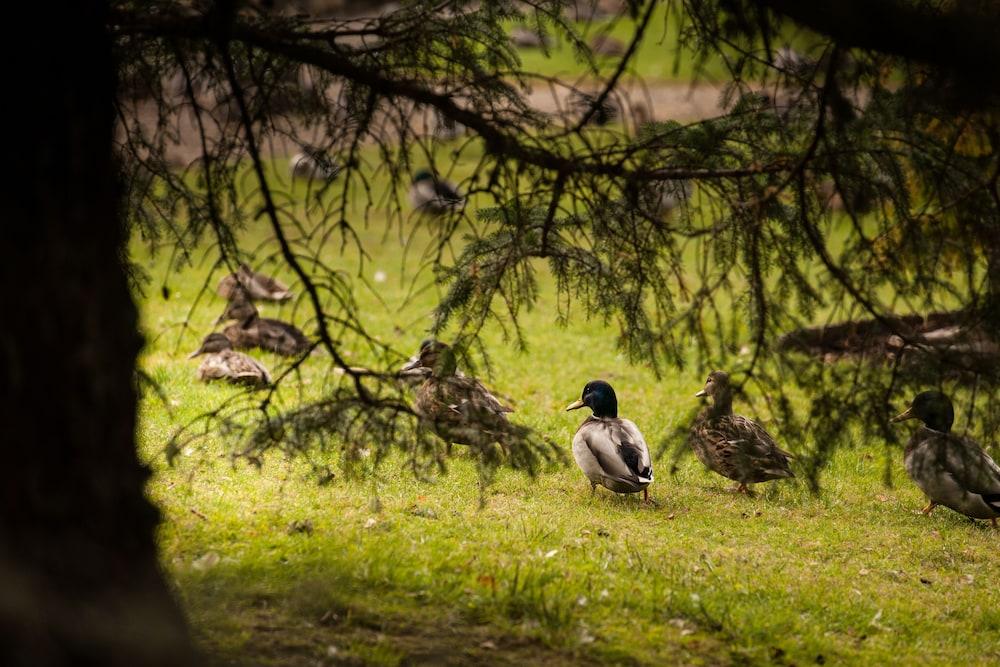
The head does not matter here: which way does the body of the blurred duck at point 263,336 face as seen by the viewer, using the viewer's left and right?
facing to the left of the viewer

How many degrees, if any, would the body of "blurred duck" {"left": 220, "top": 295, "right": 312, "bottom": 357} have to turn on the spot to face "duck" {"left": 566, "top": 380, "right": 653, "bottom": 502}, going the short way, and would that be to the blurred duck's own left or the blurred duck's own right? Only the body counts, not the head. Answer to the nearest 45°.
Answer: approximately 135° to the blurred duck's own left

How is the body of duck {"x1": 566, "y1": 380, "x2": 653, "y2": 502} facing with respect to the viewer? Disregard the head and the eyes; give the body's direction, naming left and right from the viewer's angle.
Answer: facing away from the viewer and to the left of the viewer

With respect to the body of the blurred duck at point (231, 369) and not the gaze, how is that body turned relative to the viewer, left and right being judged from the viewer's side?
facing to the left of the viewer

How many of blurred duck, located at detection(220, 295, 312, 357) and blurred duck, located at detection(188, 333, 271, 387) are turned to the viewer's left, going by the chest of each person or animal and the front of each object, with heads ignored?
2

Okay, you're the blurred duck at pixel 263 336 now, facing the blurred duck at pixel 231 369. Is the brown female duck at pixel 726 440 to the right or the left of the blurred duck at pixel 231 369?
left

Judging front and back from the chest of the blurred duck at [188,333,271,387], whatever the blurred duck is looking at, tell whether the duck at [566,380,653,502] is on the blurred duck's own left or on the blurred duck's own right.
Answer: on the blurred duck's own left

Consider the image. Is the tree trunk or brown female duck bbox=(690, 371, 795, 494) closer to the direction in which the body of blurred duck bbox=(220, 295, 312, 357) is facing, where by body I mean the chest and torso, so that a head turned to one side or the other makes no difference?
the tree trunk

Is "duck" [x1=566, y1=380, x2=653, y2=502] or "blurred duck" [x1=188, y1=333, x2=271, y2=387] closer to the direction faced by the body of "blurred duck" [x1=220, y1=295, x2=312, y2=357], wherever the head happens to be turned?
the blurred duck
